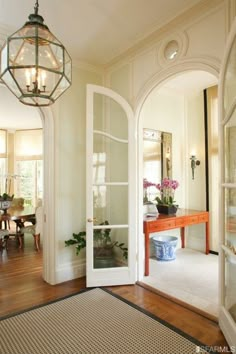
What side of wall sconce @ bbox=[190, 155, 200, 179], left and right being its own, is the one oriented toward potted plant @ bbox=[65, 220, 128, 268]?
front

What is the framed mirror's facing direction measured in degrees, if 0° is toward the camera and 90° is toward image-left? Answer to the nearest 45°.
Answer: approximately 315°

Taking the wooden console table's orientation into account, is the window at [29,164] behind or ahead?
behind

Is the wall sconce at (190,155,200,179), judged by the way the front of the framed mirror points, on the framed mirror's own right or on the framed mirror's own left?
on the framed mirror's own left

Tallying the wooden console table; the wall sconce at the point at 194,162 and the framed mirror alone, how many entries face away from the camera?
0

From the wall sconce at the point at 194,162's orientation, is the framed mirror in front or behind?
in front

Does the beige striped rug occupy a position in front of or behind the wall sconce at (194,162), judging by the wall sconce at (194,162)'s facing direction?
in front

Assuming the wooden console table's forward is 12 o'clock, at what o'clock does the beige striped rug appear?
The beige striped rug is roughly at 2 o'clock from the wooden console table.

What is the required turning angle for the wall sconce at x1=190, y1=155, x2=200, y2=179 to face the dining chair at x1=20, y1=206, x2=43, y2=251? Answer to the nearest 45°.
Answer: approximately 45° to its right
